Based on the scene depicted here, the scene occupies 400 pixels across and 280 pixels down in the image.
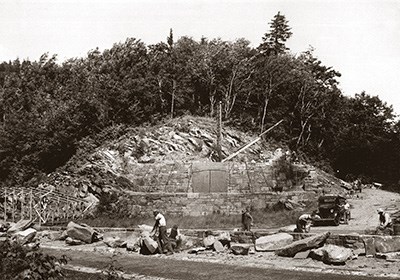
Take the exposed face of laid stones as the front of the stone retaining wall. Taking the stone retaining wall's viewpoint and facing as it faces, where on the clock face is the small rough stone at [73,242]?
The small rough stone is roughly at 1 o'clock from the stone retaining wall.

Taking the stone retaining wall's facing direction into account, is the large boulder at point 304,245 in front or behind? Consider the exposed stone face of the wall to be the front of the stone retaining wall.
in front

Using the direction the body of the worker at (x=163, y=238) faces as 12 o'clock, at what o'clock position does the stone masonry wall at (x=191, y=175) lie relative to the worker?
The stone masonry wall is roughly at 3 o'clock from the worker.

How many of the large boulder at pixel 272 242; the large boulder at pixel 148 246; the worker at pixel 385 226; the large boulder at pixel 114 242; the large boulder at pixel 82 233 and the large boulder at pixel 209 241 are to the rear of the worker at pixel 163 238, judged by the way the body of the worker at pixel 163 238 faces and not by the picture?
3

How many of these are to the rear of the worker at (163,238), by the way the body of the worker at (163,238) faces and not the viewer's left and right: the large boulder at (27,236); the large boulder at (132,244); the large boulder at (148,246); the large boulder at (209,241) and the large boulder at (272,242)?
2

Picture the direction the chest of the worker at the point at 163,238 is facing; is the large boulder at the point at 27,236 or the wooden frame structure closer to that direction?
the large boulder

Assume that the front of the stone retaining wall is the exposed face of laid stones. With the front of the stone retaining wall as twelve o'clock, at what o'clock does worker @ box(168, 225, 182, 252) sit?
The worker is roughly at 12 o'clock from the stone retaining wall.

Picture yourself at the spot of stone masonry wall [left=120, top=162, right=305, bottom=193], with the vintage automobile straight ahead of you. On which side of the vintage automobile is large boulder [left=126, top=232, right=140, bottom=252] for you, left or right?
right

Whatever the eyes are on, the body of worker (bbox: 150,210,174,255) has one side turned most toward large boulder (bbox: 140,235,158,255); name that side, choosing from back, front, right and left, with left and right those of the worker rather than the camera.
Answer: front

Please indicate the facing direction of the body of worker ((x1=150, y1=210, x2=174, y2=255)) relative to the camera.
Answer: to the viewer's left

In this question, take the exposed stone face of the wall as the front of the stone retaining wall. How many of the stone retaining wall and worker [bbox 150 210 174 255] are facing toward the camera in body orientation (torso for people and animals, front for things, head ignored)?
1

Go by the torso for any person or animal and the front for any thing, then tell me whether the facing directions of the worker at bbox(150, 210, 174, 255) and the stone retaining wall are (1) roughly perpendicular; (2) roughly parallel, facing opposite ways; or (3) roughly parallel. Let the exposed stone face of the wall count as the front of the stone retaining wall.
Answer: roughly perpendicular
